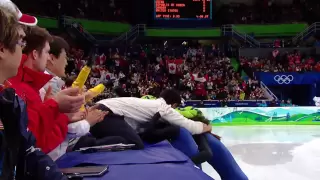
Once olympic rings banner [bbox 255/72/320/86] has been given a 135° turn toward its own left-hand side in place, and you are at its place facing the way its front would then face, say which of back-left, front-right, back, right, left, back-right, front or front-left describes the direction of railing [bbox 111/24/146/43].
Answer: back-left

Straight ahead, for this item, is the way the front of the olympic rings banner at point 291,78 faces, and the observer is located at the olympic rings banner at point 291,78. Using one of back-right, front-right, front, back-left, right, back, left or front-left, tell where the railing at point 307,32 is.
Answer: back

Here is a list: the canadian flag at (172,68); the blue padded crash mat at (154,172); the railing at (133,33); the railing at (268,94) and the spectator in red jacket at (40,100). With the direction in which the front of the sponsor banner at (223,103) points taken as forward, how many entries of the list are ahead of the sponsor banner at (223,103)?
2

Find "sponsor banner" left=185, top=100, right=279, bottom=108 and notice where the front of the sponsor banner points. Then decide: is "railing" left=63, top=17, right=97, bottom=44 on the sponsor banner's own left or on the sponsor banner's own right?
on the sponsor banner's own right

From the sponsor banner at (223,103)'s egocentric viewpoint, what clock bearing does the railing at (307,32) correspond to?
The railing is roughly at 7 o'clock from the sponsor banner.

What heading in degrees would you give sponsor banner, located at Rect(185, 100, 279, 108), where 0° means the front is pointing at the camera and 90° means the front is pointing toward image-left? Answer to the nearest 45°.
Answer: approximately 0°

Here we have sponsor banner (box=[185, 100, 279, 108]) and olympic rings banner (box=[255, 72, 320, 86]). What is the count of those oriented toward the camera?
2

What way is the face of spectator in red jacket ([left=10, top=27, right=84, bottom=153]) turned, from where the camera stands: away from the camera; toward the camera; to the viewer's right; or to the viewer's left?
to the viewer's right
